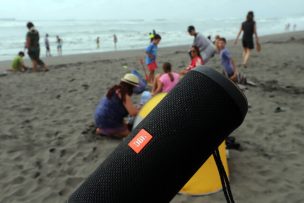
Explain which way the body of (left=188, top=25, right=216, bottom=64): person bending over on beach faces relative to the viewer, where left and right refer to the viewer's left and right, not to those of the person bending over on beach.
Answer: facing to the left of the viewer

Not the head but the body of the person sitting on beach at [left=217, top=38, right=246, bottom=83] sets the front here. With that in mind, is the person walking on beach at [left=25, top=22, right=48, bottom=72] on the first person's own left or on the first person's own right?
on the first person's own right

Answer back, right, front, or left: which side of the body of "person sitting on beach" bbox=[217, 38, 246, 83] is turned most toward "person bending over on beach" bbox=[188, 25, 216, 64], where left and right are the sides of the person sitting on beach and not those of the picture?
right

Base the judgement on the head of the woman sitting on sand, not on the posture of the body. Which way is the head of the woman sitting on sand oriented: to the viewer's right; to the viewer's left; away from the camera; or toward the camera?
to the viewer's right

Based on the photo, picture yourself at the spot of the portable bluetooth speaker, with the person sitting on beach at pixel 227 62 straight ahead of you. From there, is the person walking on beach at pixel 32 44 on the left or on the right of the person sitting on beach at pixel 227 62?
left

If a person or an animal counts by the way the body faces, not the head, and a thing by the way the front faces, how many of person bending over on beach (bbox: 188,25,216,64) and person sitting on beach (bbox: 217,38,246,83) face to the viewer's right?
0

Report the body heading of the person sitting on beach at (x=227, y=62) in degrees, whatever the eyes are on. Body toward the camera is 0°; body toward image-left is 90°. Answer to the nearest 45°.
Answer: approximately 45°
